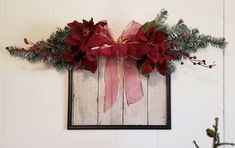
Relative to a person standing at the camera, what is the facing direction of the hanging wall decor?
facing the viewer
